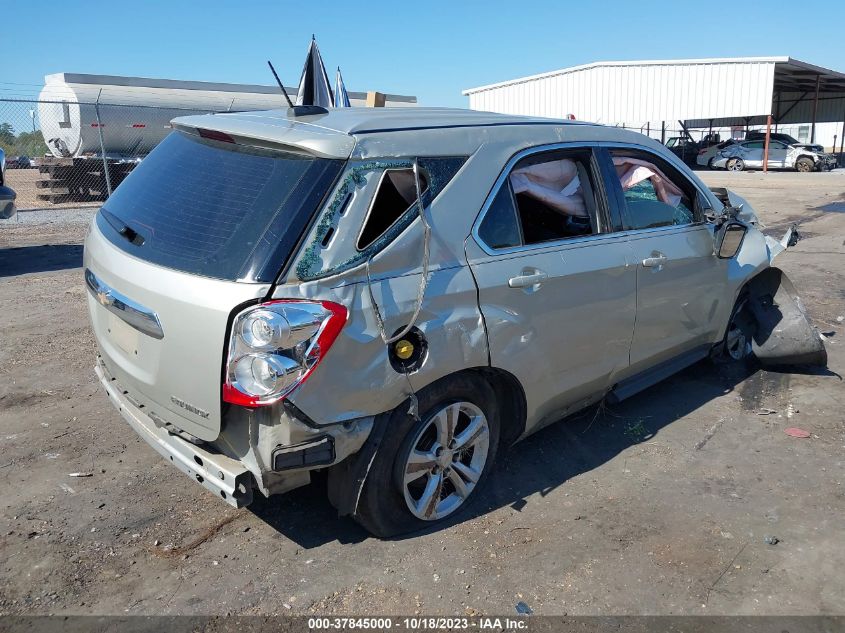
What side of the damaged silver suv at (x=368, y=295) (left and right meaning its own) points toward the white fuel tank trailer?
left

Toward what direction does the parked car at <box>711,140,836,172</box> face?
to the viewer's right

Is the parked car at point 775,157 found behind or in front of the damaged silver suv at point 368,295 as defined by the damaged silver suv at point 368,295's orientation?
in front

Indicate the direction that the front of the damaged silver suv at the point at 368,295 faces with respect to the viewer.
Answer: facing away from the viewer and to the right of the viewer

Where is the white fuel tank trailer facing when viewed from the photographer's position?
facing away from the viewer and to the right of the viewer

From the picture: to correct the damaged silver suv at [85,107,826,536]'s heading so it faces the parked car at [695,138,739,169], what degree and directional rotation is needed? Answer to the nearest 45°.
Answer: approximately 45° to its left
